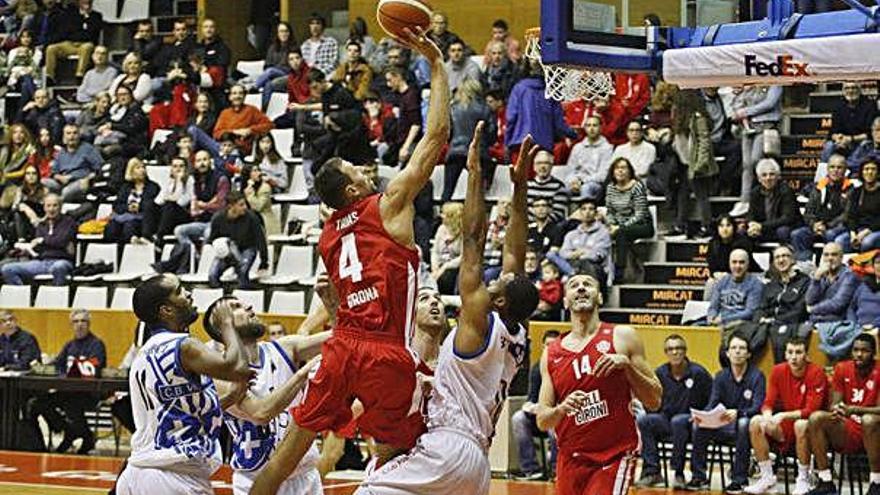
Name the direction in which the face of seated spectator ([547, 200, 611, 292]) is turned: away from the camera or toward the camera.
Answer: toward the camera

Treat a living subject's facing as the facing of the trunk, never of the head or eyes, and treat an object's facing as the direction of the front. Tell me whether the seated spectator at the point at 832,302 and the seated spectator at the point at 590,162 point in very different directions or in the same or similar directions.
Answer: same or similar directions

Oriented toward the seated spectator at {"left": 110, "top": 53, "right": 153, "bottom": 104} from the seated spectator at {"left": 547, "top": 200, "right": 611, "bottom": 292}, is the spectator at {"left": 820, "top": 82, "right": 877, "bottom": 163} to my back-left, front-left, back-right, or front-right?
back-right

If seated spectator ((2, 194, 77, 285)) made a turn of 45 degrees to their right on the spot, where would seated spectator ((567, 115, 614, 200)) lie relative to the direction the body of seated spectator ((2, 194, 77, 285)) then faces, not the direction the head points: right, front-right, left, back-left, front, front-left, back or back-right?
back-left

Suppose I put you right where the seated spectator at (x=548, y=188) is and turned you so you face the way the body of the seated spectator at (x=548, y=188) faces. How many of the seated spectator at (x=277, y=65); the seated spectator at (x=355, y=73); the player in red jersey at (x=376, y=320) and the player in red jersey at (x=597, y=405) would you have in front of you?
2

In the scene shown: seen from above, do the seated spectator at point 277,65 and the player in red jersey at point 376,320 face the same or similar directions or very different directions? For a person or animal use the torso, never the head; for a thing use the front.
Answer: very different directions

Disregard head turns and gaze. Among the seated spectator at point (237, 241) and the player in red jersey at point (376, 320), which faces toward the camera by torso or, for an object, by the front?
the seated spectator

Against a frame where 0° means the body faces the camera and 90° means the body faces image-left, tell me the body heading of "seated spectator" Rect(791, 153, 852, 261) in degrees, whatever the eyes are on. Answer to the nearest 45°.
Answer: approximately 45°

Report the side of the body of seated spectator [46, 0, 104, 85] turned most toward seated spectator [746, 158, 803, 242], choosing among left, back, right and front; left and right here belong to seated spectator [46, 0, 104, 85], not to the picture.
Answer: left

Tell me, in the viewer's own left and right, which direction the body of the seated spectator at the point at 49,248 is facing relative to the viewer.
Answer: facing the viewer and to the left of the viewer

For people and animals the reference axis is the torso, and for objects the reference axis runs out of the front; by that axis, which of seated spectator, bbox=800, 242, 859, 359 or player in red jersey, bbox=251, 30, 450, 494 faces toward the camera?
the seated spectator

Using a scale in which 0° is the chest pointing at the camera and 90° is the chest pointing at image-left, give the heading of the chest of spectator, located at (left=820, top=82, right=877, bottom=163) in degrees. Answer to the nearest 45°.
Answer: approximately 45°

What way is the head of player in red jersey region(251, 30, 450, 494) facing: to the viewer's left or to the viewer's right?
to the viewer's right

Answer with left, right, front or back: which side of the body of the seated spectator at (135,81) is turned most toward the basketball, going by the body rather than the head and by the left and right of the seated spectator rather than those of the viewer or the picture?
front

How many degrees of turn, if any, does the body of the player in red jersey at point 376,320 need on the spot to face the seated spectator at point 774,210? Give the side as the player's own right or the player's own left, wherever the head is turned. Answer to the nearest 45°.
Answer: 0° — they already face them

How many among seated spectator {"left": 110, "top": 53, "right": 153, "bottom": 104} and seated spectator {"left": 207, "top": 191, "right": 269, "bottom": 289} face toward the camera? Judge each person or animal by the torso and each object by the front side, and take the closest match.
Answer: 2
